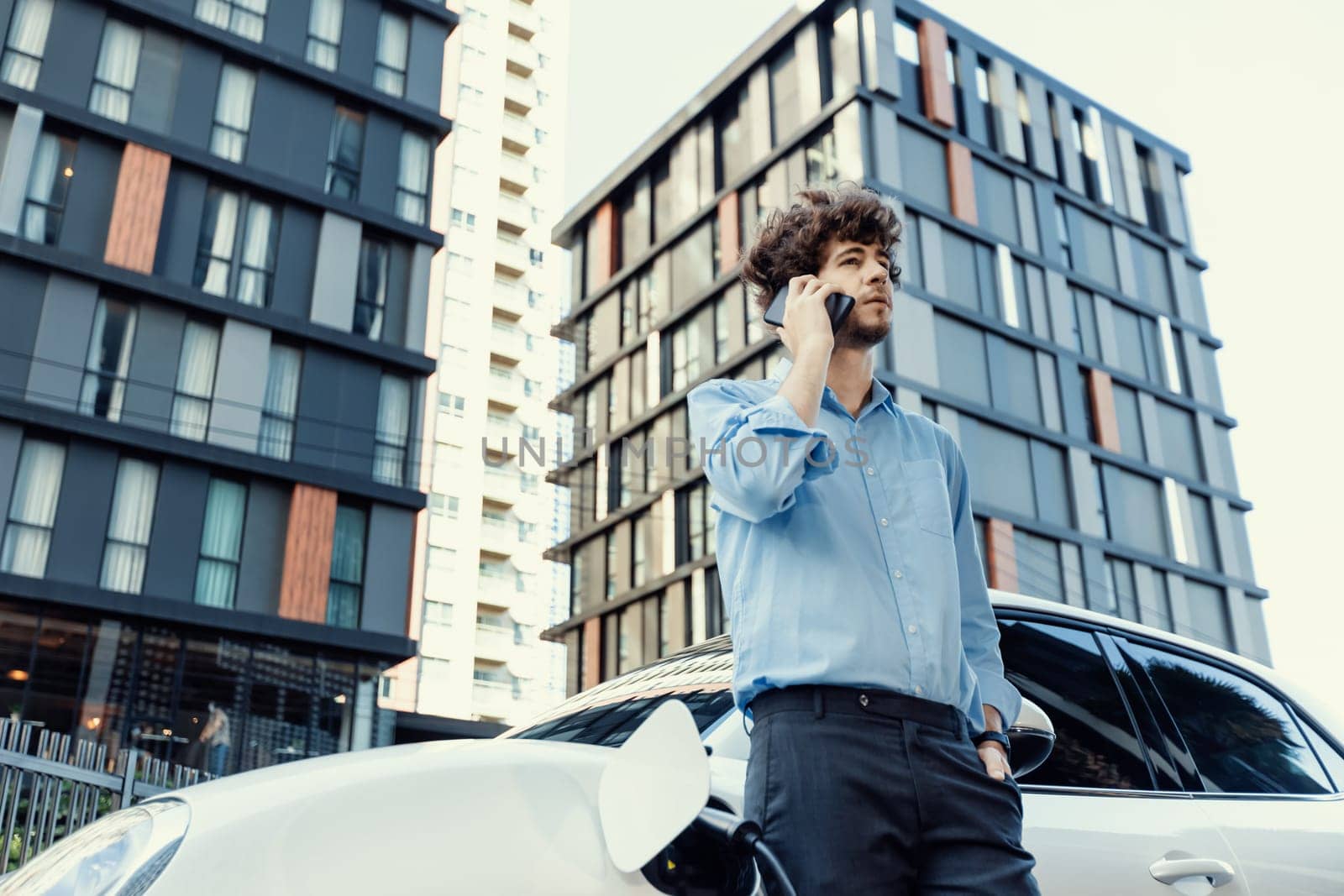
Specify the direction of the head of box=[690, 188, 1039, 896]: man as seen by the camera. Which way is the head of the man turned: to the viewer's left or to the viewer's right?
to the viewer's right

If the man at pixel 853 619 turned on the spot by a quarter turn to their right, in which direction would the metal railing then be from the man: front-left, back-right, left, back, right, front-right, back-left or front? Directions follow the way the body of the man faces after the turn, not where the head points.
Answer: right

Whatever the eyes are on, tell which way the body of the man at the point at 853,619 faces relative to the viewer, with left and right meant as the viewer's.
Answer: facing the viewer and to the right of the viewer

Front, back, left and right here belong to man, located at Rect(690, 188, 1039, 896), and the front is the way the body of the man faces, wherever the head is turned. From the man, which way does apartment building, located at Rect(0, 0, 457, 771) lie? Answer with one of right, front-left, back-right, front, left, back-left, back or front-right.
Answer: back

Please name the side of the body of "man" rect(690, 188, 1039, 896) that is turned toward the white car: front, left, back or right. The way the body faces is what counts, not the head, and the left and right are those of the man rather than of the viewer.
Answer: back

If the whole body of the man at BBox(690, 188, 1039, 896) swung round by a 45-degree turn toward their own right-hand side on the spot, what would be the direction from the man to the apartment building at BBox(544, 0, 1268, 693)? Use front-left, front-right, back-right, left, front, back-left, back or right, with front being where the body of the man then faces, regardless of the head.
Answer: back
